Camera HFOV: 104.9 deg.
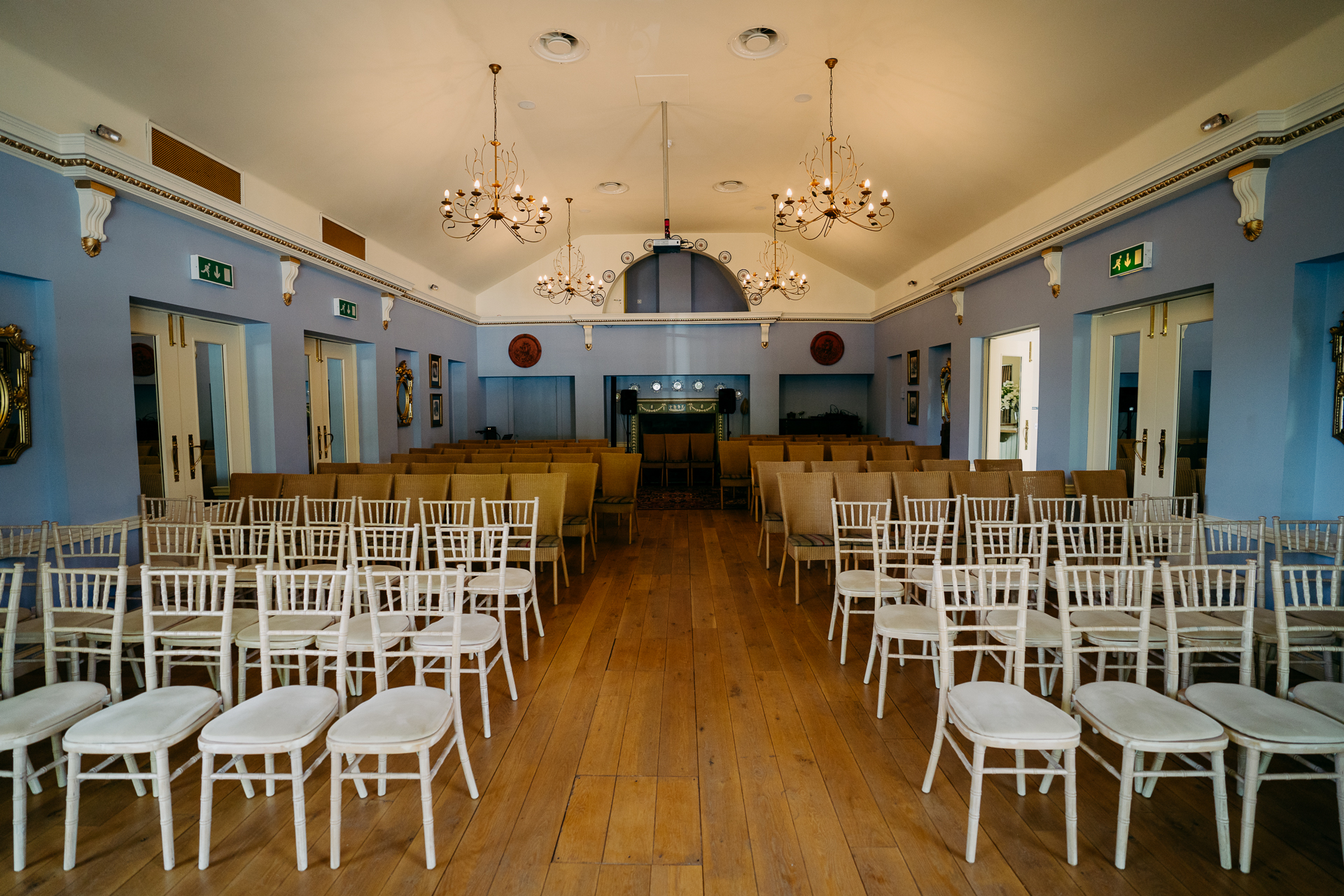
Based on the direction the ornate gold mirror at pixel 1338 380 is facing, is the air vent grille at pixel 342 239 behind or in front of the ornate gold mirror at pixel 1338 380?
in front

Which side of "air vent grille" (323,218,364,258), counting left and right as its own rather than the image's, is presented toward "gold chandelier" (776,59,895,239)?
front

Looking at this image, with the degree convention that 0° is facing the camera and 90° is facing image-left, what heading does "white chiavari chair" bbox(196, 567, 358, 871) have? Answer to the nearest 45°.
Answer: approximately 45°

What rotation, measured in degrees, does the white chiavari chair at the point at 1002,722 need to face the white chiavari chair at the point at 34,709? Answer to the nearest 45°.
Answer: approximately 90° to its right

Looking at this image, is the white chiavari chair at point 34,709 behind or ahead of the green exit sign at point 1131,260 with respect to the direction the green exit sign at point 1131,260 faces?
ahead

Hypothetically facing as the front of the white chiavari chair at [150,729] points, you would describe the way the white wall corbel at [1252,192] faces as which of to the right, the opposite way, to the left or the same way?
to the right

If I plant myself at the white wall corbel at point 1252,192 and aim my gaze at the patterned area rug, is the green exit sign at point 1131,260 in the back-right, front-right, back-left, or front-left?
front-right

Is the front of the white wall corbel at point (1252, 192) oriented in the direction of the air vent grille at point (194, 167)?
yes

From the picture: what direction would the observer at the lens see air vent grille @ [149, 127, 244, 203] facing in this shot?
facing the viewer and to the right of the viewer

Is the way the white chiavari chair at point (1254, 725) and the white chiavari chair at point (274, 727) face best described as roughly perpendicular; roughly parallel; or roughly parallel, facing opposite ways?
roughly parallel

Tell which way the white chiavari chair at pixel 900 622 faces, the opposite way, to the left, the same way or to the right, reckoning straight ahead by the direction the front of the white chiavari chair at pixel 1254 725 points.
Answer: the same way

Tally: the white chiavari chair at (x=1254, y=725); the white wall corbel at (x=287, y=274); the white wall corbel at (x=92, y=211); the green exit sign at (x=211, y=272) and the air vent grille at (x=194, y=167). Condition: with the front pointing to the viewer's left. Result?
0

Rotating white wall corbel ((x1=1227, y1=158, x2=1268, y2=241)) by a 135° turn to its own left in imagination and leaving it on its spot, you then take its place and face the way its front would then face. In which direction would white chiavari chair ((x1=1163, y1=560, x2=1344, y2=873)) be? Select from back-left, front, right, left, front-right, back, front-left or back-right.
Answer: right

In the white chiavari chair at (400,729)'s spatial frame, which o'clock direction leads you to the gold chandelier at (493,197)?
The gold chandelier is roughly at 5 o'clock from the white chiavari chair.
